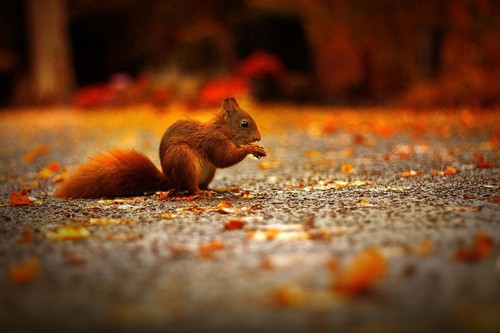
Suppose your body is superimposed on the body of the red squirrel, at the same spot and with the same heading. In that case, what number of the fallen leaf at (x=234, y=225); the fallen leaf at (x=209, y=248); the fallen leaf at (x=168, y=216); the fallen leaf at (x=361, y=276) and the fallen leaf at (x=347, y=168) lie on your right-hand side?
4

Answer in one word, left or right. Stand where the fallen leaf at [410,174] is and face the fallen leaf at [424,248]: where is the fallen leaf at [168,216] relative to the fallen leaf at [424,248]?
right

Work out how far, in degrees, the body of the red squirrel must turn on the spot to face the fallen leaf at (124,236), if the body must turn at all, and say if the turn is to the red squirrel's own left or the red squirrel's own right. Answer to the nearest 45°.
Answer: approximately 90° to the red squirrel's own right

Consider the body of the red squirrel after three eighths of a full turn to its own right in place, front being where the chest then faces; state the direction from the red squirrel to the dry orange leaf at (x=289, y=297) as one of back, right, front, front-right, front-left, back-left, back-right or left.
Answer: front-left

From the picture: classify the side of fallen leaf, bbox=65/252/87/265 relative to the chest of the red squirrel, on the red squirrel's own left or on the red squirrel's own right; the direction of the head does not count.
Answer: on the red squirrel's own right

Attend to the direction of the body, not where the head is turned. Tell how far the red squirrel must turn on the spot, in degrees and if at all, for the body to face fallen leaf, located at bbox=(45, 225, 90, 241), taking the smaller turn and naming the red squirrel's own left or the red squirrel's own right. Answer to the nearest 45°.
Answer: approximately 135° to the red squirrel's own right

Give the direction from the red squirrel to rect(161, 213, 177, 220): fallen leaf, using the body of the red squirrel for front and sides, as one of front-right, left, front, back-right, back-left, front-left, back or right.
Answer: right

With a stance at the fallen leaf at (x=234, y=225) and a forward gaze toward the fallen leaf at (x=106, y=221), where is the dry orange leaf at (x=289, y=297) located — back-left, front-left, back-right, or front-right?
back-left

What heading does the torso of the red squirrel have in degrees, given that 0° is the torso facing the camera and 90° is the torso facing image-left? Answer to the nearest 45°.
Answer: approximately 270°

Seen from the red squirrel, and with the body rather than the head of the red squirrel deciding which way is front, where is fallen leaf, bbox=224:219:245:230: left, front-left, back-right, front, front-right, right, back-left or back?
right

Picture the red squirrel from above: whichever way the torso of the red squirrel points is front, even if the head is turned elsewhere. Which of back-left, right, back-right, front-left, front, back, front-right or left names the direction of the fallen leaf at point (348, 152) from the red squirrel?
front-left

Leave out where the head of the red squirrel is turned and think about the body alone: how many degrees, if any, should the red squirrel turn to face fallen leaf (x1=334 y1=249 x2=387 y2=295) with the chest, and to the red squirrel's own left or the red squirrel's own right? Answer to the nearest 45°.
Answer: approximately 90° to the red squirrel's own right

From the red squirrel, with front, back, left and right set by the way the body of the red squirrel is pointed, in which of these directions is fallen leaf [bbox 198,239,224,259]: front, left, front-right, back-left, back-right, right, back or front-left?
right
